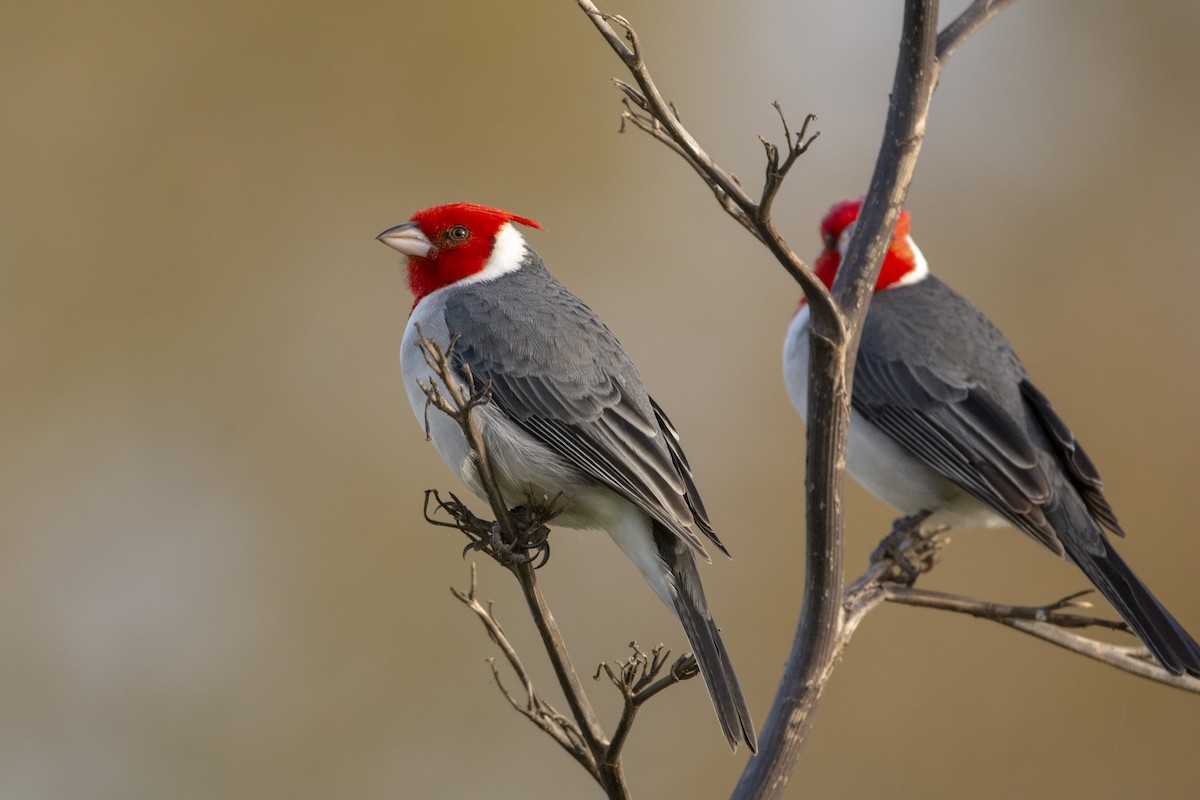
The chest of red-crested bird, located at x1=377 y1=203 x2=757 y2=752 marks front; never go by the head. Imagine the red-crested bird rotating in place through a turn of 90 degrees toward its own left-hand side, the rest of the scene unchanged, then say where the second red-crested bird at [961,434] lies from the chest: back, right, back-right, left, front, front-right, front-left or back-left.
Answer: back-left

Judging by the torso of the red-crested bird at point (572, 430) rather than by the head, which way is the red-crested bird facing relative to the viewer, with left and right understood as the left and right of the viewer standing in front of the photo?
facing to the left of the viewer
